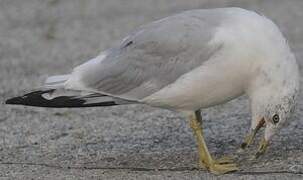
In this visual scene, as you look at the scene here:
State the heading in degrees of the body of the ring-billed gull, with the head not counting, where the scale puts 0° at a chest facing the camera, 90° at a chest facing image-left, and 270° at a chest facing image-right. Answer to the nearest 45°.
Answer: approximately 270°
